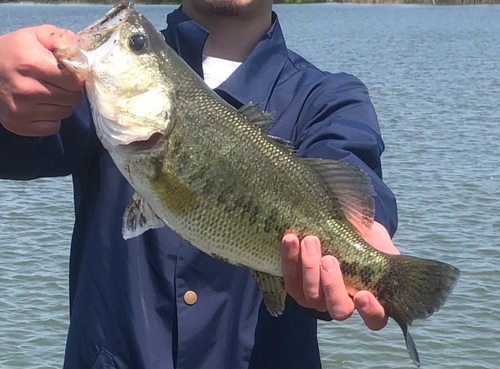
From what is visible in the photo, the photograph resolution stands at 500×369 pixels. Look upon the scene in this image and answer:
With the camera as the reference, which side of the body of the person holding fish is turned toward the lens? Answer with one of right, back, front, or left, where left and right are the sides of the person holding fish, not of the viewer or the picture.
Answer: front

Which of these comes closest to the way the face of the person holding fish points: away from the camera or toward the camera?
toward the camera
